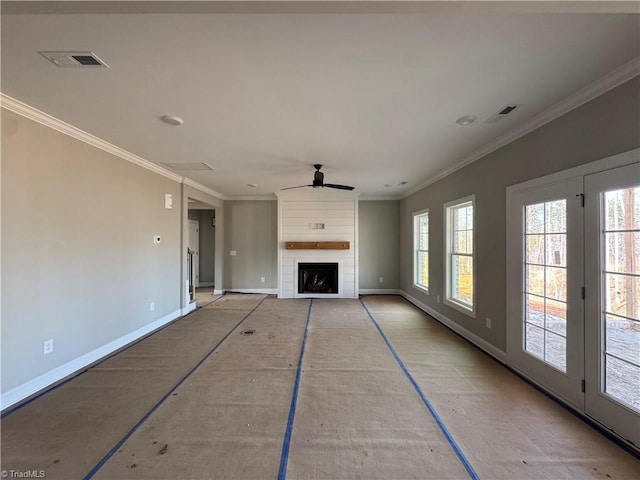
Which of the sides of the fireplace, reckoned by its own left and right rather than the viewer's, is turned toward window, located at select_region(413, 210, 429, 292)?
left

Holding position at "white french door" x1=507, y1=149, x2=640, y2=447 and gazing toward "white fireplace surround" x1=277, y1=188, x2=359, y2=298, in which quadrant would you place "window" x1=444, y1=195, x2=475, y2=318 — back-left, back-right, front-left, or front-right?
front-right

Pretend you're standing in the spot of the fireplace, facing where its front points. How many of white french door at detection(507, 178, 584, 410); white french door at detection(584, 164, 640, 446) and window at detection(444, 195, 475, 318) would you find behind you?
0

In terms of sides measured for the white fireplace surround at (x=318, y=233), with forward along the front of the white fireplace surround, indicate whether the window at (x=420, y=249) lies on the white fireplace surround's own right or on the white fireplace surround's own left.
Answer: on the white fireplace surround's own left

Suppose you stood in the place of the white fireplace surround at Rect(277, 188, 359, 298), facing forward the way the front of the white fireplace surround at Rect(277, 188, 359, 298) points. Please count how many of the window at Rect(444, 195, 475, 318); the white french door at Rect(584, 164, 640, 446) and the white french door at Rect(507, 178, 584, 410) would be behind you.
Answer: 0

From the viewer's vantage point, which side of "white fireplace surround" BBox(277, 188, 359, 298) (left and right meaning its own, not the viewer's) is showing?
front

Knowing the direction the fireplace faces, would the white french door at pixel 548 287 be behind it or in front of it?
in front

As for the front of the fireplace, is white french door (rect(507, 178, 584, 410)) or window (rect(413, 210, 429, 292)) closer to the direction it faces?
the white french door

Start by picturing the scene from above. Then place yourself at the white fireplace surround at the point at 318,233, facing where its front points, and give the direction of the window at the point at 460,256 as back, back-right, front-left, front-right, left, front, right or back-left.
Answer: front-left

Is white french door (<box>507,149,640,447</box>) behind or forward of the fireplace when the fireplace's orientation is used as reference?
forward
